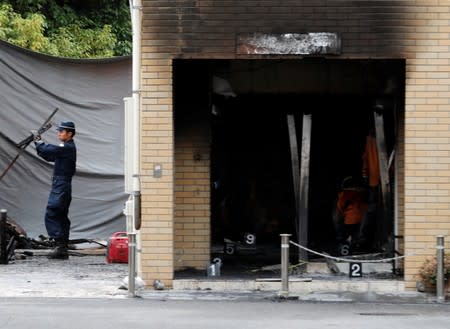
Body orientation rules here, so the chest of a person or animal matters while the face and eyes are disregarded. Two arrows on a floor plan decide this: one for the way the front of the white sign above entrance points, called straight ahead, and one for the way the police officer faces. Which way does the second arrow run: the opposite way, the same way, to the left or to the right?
to the right

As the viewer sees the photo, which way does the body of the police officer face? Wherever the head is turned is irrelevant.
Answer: to the viewer's left

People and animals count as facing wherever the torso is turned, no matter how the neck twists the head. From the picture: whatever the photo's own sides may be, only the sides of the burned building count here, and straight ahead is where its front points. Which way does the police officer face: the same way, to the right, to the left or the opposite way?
to the right

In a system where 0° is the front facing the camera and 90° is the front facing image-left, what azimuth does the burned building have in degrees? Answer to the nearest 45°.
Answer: approximately 0°

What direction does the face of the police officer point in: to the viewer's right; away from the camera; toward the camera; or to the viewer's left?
to the viewer's left

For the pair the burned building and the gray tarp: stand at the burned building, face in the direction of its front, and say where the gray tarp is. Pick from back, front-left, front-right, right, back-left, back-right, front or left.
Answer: back-right

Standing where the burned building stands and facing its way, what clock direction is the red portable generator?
The red portable generator is roughly at 4 o'clock from the burned building.

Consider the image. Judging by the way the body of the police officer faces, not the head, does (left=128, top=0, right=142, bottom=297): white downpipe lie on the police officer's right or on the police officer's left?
on the police officer's left

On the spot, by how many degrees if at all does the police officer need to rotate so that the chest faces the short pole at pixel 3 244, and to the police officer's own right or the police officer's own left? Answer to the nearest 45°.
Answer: approximately 45° to the police officer's own left
